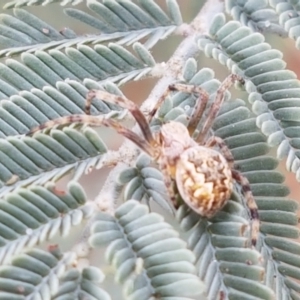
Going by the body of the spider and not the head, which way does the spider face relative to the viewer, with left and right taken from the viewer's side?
facing away from the viewer and to the left of the viewer
